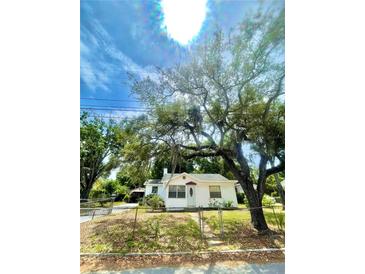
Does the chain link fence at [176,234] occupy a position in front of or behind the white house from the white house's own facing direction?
in front

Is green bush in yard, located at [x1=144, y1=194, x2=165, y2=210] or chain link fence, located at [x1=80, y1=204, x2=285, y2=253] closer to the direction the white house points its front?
the chain link fence

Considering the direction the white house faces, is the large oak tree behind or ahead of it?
ahead

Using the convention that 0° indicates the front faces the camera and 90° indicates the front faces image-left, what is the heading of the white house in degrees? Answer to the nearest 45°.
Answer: approximately 0°
